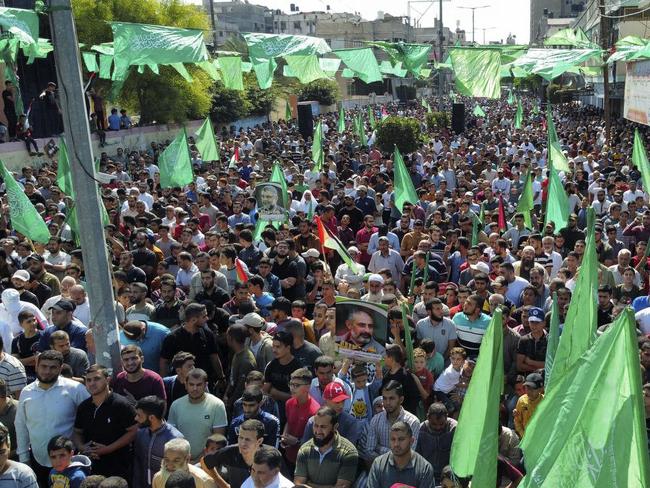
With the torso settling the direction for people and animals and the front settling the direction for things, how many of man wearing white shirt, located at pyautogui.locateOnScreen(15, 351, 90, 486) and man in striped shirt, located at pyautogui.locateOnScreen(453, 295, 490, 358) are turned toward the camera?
2

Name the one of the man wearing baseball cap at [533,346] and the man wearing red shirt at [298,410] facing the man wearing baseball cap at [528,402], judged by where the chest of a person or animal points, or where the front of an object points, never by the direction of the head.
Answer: the man wearing baseball cap at [533,346]

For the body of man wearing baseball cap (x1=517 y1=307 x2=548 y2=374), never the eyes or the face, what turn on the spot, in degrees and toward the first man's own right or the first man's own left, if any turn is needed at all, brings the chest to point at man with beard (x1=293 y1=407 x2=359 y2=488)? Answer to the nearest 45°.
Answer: approximately 45° to the first man's own right

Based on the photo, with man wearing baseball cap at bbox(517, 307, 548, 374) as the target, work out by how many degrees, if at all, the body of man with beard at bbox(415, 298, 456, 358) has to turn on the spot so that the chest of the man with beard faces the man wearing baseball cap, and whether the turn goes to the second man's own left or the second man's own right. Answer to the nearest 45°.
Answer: approximately 90° to the second man's own left

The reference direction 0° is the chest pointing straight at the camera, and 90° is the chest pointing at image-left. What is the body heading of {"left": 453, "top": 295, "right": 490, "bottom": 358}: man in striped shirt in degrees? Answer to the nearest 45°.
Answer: approximately 0°

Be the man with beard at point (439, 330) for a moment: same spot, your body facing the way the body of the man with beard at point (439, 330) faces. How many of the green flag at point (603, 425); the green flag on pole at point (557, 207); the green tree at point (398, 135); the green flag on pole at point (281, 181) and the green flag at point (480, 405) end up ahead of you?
2

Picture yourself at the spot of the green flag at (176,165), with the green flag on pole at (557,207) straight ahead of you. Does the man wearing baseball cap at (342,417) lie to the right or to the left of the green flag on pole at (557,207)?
right

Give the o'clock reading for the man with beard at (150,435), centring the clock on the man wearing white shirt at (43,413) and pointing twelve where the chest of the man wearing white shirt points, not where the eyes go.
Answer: The man with beard is roughly at 10 o'clock from the man wearing white shirt.

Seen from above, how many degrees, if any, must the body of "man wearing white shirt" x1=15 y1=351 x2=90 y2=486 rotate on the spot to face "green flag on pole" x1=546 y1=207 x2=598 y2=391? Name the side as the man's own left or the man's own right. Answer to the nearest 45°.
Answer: approximately 45° to the man's own left

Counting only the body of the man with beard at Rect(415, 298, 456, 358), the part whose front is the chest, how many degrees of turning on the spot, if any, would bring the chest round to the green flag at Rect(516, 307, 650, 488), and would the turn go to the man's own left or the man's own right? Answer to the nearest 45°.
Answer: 0° — they already face it

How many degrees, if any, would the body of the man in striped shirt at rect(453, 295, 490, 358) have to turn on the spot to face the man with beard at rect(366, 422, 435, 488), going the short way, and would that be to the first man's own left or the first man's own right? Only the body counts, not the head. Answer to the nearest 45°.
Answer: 0° — they already face them

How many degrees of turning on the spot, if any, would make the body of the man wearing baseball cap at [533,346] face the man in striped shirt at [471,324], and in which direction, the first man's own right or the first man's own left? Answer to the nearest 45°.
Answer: approximately 90° to the first man's own right

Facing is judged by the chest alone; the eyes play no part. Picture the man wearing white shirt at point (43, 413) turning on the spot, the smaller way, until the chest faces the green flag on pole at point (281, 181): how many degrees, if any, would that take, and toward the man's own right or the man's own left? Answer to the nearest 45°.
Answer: approximately 135° to the man's own left

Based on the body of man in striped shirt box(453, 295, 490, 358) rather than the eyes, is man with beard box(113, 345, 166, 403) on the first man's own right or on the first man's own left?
on the first man's own right

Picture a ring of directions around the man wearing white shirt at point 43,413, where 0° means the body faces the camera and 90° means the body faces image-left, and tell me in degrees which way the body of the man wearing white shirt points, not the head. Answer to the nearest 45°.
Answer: approximately 0°
